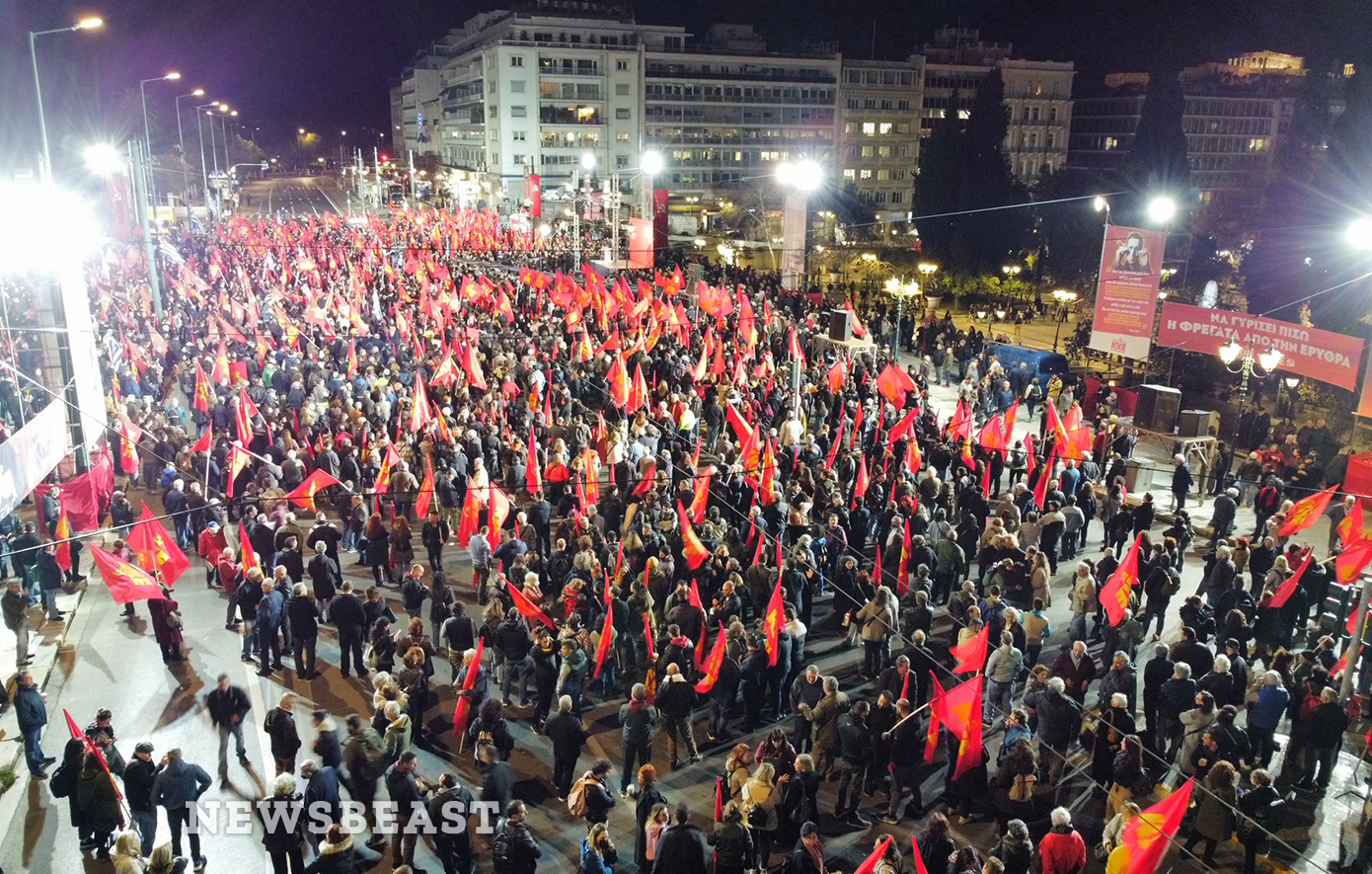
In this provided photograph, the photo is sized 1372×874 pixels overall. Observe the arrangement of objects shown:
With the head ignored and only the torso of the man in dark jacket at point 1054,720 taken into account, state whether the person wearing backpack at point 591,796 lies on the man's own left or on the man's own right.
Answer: on the man's own left

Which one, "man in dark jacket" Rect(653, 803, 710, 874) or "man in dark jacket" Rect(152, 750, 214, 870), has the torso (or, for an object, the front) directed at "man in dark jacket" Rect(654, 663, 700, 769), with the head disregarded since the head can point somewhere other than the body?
"man in dark jacket" Rect(653, 803, 710, 874)

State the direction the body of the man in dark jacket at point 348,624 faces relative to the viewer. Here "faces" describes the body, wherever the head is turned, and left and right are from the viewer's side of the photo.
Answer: facing away from the viewer

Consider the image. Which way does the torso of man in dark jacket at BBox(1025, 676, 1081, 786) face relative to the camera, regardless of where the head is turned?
away from the camera

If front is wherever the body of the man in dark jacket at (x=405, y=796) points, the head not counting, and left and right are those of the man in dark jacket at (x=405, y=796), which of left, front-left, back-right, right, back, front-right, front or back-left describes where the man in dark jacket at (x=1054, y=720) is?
front-right

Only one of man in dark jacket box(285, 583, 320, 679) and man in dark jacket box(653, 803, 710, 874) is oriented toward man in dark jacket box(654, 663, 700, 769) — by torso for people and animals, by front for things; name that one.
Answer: man in dark jacket box(653, 803, 710, 874)

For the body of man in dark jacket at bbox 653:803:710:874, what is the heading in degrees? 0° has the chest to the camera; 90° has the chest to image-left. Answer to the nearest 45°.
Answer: approximately 180°

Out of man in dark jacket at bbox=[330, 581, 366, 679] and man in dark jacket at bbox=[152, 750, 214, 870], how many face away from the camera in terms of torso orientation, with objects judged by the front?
2

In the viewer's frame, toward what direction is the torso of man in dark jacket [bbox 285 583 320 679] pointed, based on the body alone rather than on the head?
away from the camera

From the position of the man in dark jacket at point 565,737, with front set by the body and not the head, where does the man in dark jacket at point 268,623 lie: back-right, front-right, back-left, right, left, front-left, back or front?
front-left

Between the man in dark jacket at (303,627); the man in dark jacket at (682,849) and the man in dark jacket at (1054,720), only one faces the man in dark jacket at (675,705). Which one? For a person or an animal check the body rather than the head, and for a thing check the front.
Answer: the man in dark jacket at (682,849)

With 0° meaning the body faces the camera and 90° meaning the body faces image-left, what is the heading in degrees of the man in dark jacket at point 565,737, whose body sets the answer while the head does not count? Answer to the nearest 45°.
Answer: approximately 180°

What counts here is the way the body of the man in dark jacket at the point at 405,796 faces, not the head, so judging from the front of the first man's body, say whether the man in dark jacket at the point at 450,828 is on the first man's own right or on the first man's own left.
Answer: on the first man's own right

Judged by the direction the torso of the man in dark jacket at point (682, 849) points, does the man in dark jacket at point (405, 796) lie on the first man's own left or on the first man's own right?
on the first man's own left

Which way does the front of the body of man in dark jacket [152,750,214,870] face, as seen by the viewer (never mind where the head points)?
away from the camera

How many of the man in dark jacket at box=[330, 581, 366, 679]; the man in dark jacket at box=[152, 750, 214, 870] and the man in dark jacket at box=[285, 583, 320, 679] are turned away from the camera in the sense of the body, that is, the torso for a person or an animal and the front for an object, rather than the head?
3

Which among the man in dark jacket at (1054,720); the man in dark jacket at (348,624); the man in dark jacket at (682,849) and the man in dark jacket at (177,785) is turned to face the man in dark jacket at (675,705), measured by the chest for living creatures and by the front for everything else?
the man in dark jacket at (682,849)
